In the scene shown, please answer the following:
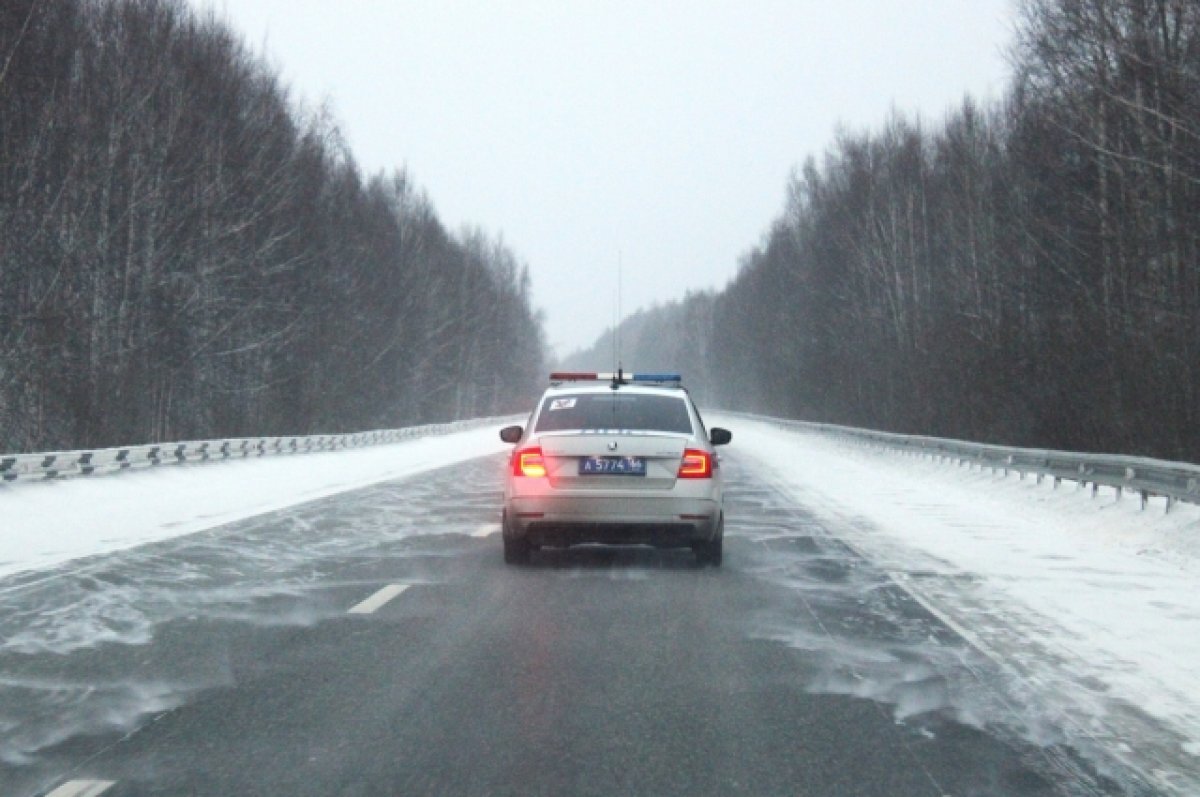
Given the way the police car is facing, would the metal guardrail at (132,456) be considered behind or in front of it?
in front

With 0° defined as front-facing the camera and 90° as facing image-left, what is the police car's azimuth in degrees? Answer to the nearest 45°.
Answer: approximately 180°
